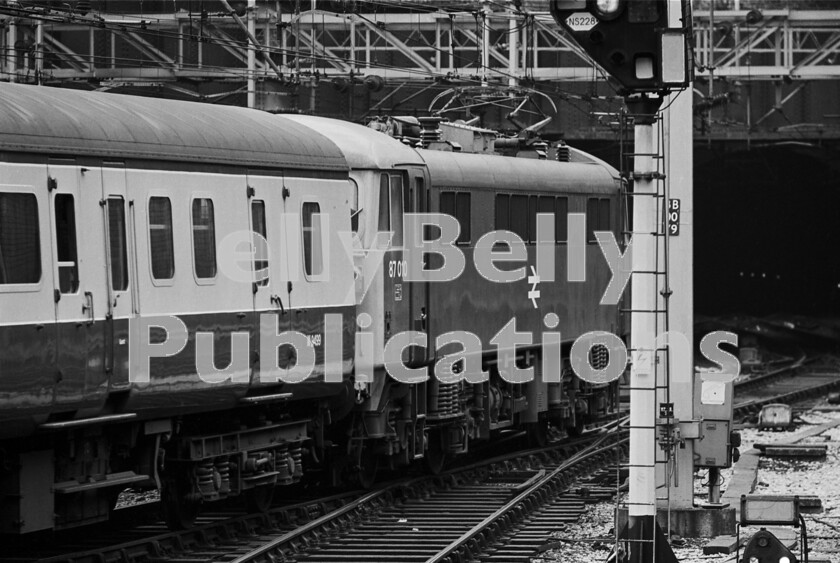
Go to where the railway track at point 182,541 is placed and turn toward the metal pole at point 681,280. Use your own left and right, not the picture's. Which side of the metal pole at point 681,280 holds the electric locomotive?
left

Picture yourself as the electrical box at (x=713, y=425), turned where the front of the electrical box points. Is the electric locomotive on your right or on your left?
on your right

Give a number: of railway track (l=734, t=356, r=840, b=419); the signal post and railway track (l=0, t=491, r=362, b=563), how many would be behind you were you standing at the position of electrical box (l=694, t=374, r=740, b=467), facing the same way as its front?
1

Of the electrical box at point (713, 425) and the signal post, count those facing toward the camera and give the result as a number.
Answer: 2

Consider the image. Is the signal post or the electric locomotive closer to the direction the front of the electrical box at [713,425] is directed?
the signal post

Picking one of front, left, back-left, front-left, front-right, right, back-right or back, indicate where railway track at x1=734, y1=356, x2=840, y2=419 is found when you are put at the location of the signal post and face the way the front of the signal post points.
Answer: back

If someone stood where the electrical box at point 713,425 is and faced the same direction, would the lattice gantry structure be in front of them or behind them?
behind
